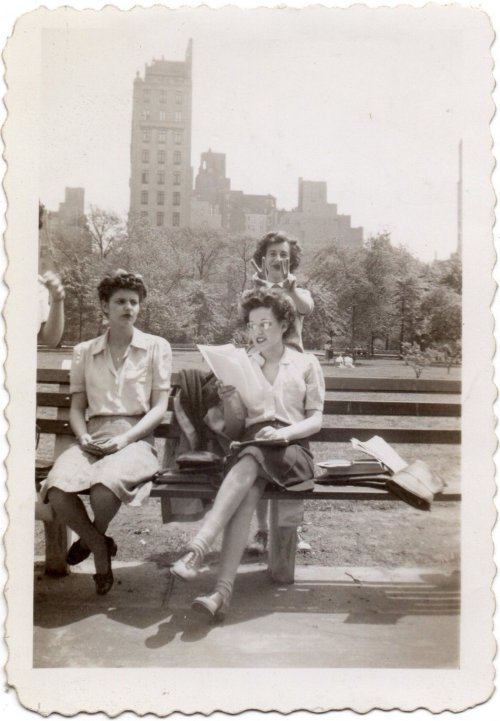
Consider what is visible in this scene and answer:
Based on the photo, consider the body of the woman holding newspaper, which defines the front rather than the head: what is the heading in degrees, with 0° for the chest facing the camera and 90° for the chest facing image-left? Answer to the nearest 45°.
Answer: approximately 45°

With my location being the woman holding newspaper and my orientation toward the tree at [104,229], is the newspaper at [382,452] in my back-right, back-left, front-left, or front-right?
back-right

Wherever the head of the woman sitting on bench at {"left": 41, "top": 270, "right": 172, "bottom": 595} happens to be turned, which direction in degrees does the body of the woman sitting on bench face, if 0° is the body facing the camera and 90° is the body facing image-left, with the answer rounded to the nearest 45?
approximately 0°

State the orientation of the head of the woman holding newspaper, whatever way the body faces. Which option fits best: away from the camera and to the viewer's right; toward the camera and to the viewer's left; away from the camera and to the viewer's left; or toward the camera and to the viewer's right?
toward the camera and to the viewer's left

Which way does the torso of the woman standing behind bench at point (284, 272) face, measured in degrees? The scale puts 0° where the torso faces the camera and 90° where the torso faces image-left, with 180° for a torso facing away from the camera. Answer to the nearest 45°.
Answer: approximately 0°
